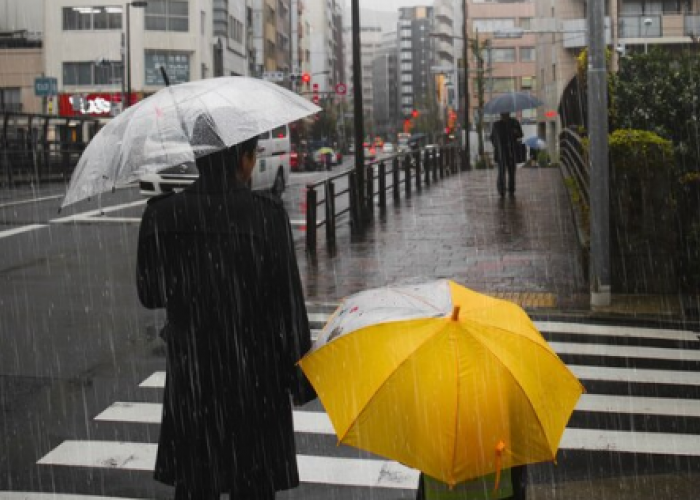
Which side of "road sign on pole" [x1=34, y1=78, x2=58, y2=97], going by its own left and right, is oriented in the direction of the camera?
front

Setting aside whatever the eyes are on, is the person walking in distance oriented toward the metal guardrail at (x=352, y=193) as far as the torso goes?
no

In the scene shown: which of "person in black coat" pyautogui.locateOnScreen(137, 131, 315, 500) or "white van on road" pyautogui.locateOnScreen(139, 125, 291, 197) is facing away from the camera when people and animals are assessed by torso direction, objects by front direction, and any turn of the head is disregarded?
the person in black coat

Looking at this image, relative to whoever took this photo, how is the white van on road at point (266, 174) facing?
facing the viewer and to the left of the viewer

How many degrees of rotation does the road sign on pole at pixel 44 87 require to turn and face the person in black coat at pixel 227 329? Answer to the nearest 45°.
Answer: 0° — it already faces them

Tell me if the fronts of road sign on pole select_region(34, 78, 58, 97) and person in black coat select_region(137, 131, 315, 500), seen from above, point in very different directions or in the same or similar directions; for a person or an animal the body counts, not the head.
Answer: very different directions

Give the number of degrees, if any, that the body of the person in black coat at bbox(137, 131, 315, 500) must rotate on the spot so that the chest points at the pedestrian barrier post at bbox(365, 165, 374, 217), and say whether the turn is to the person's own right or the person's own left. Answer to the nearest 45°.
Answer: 0° — they already face it

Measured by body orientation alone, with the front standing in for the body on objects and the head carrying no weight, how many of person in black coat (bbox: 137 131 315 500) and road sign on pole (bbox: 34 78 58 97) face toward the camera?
1

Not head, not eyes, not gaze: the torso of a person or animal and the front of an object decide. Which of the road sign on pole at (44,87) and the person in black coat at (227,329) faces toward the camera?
the road sign on pole

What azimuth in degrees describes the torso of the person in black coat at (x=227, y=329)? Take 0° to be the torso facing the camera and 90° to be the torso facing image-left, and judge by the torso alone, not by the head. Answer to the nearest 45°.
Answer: approximately 180°
